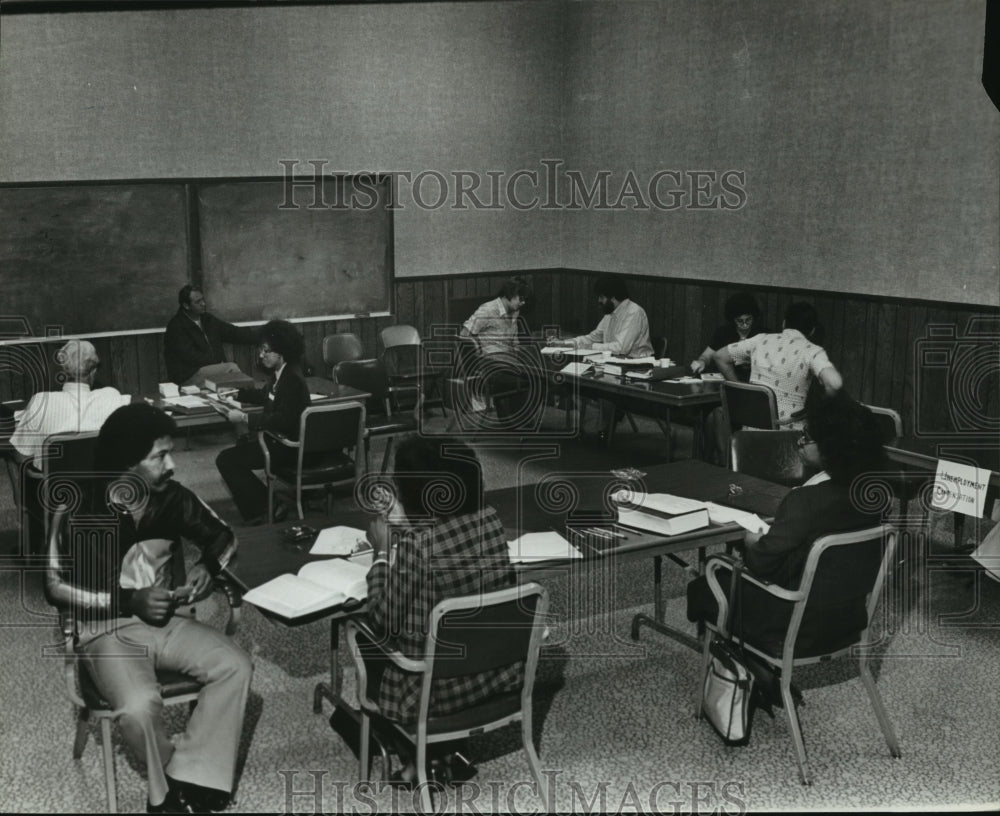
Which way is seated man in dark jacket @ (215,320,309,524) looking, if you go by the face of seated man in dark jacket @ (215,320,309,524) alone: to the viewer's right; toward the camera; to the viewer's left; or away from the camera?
to the viewer's left

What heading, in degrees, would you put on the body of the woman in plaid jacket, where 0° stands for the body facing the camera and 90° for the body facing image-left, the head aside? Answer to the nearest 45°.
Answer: approximately 135°

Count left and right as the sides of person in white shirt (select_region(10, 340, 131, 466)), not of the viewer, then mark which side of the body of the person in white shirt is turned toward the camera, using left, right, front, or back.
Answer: back

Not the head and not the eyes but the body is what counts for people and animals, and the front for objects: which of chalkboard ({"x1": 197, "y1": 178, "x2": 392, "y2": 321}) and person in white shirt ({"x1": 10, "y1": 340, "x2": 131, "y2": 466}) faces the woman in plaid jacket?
the chalkboard

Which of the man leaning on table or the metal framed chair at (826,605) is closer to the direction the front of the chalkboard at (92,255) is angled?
the metal framed chair

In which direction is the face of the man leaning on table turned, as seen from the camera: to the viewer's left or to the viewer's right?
to the viewer's left

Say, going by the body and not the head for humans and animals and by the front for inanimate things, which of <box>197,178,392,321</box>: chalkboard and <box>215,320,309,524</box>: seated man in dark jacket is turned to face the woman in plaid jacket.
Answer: the chalkboard

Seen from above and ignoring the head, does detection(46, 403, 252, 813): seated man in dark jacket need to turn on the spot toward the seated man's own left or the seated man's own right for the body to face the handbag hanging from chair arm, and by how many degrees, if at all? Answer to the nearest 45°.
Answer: approximately 45° to the seated man's own left

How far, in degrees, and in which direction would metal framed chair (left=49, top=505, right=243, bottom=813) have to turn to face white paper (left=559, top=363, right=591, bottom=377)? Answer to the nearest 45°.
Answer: approximately 90° to its left

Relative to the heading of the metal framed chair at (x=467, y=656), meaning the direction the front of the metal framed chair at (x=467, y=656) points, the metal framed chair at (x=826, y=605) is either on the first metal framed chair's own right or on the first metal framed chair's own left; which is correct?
on the first metal framed chair's own right

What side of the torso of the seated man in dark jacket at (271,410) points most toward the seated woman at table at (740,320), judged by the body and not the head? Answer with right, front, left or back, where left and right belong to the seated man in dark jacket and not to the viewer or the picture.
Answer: back

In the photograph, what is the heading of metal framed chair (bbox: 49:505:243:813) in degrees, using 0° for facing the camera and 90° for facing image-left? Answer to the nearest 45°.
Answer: approximately 315°
